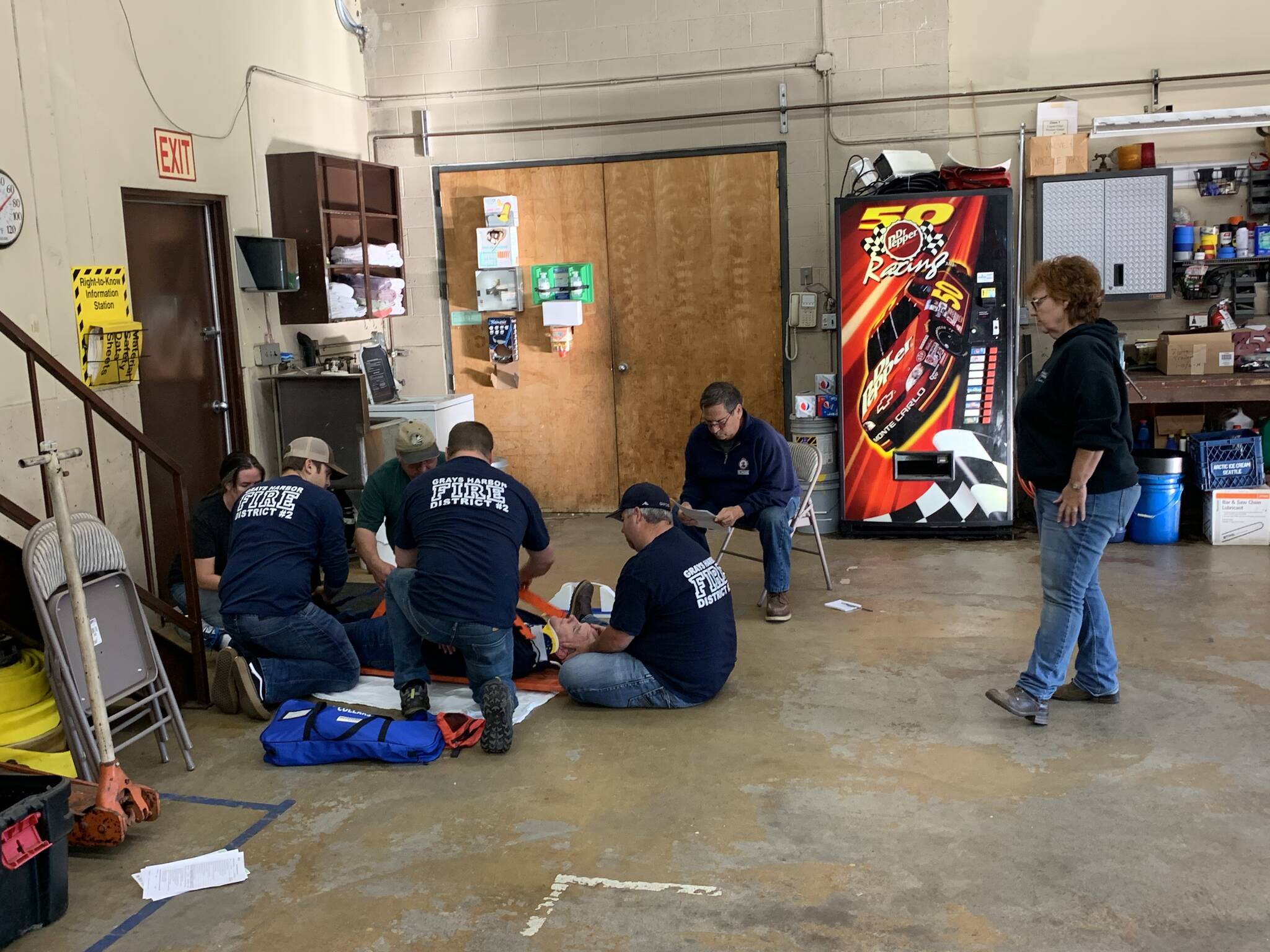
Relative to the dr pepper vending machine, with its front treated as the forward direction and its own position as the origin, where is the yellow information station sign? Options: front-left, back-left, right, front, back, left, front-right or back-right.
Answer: front-right

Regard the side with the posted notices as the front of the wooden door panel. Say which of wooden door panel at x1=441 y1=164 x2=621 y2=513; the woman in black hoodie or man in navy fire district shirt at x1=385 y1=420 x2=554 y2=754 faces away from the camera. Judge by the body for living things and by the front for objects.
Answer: the man in navy fire district shirt

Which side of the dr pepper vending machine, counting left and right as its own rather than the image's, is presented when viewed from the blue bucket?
left

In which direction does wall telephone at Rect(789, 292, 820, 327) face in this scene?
toward the camera

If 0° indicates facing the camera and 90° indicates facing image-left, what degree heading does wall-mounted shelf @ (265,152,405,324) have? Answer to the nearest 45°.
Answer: approximately 315°

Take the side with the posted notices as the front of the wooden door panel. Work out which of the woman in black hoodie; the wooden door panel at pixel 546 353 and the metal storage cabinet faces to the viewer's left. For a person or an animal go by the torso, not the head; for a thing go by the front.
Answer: the woman in black hoodie

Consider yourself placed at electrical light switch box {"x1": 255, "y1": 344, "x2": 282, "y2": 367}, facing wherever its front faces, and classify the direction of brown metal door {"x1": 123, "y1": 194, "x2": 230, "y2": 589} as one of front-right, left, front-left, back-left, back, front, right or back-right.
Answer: right

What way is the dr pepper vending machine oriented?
toward the camera

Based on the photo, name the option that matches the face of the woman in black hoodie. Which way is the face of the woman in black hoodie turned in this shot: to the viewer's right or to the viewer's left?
to the viewer's left

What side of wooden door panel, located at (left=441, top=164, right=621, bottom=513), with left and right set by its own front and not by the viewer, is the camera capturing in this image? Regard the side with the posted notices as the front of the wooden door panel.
front

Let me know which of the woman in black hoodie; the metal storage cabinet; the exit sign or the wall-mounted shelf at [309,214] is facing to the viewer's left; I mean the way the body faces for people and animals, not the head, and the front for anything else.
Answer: the woman in black hoodie

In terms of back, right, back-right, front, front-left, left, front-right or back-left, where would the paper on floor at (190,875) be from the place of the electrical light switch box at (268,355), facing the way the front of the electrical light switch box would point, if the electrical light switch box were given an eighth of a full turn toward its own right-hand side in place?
front

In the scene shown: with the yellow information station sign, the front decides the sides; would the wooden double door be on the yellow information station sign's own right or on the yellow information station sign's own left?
on the yellow information station sign's own left

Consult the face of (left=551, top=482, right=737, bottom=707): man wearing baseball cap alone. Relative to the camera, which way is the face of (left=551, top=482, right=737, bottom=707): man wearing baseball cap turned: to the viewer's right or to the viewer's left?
to the viewer's left

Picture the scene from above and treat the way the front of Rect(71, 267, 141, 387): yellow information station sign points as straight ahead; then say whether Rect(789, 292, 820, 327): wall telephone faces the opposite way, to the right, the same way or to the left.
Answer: to the right

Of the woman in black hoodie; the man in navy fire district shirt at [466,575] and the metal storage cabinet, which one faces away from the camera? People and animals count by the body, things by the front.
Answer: the man in navy fire district shirt
